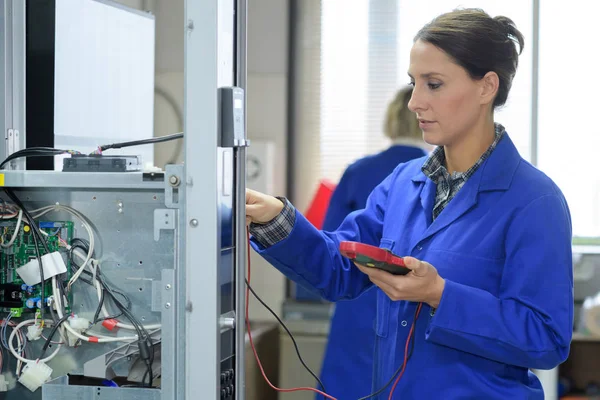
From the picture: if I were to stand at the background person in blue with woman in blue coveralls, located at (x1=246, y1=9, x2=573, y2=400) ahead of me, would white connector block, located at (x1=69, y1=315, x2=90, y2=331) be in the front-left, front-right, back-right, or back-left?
front-right

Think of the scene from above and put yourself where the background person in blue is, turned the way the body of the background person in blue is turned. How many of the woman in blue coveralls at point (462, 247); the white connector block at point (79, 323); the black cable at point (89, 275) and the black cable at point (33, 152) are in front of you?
0

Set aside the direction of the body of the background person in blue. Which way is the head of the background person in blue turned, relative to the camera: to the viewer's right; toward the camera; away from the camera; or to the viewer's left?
away from the camera

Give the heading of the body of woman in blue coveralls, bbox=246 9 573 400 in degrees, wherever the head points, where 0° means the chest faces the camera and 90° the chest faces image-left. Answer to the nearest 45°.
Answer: approximately 45°

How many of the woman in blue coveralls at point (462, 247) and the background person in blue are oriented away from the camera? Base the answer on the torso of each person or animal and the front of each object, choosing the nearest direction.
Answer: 1

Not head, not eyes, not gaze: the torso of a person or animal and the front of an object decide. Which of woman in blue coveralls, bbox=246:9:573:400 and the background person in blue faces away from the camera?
the background person in blue

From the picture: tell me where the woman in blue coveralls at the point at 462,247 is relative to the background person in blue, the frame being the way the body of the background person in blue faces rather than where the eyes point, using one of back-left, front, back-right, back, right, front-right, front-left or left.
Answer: back

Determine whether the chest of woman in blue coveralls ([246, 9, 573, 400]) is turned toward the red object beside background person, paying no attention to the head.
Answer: no

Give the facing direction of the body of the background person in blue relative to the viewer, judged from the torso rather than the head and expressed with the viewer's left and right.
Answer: facing away from the viewer

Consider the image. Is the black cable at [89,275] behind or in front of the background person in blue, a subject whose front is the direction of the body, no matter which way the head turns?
behind
